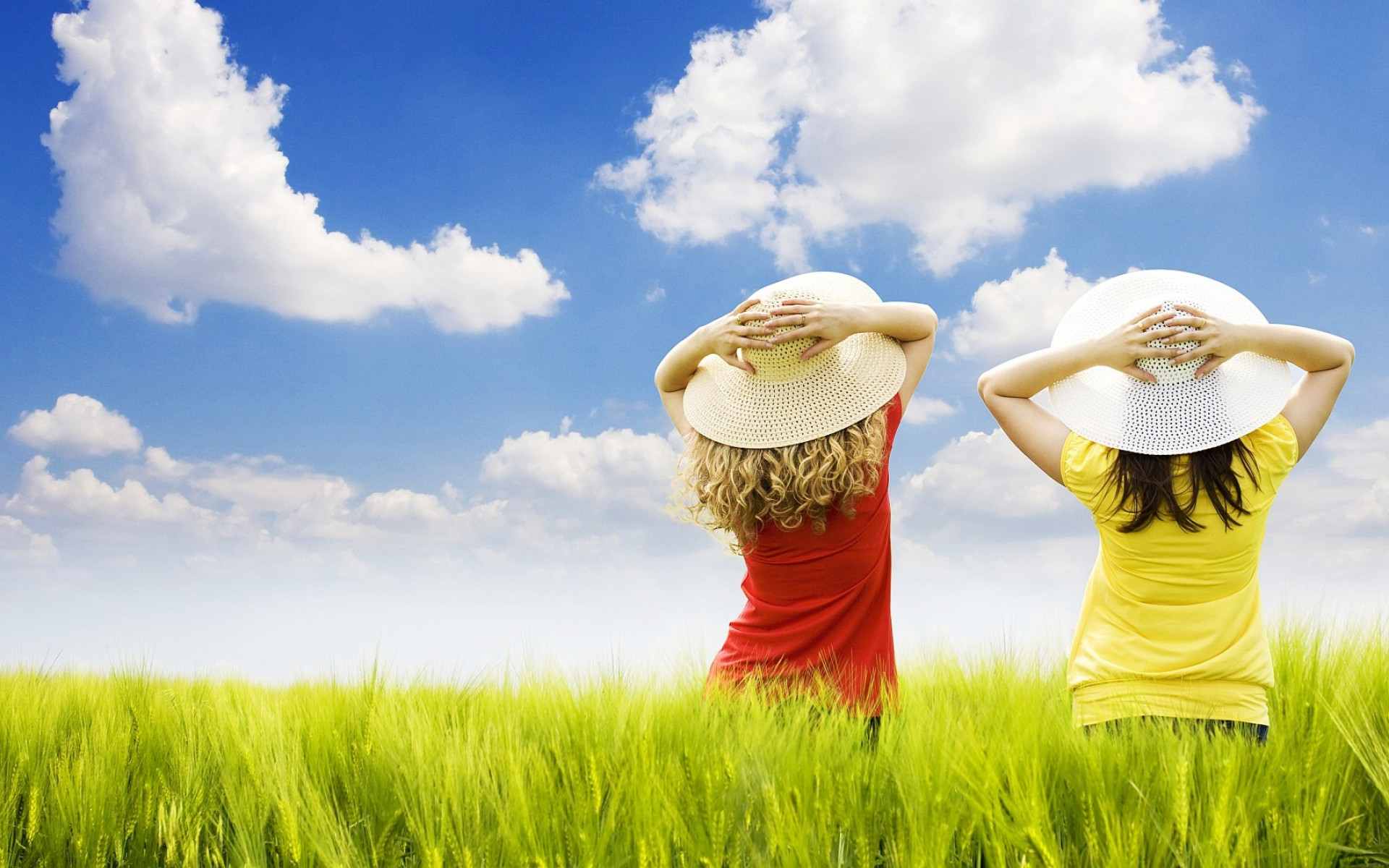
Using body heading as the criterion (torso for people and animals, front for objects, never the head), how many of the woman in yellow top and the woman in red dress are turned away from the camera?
2

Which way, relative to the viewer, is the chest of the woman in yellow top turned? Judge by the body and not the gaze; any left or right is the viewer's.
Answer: facing away from the viewer

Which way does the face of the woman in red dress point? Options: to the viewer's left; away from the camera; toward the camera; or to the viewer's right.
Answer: away from the camera

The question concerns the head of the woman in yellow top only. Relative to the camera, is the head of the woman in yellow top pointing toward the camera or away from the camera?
away from the camera

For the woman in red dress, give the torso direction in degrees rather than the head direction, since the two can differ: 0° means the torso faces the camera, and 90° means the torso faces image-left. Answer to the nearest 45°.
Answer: approximately 180°

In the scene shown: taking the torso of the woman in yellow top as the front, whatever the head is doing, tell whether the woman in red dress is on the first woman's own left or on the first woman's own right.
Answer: on the first woman's own left
